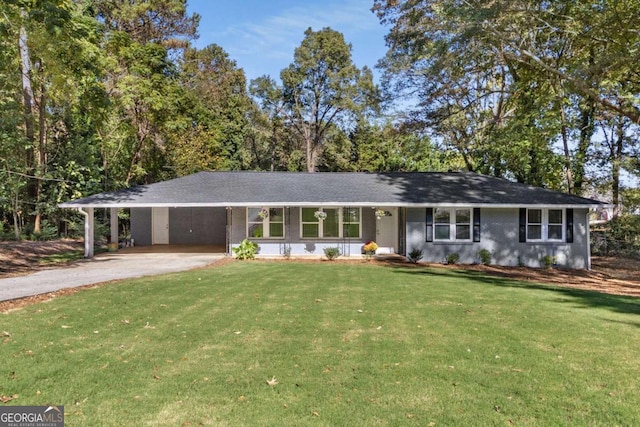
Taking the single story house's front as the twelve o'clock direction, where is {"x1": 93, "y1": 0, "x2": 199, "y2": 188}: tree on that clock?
The tree is roughly at 4 o'clock from the single story house.

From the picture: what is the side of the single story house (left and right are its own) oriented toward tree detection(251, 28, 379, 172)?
back

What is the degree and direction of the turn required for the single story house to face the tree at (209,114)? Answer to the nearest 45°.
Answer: approximately 135° to its right

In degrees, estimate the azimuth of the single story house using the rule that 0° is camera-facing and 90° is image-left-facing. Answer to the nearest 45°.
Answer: approximately 0°

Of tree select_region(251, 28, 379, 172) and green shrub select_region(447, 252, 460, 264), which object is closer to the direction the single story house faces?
the green shrub
